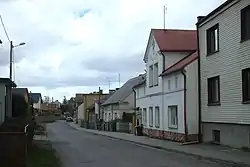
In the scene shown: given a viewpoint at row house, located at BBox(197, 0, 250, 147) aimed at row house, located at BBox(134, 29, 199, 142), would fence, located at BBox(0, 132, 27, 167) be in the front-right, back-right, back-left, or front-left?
back-left

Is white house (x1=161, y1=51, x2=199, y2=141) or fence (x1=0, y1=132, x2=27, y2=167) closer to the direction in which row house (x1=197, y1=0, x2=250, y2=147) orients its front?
the fence

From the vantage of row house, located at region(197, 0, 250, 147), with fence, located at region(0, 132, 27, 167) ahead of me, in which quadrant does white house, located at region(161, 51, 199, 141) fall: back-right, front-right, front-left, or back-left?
back-right

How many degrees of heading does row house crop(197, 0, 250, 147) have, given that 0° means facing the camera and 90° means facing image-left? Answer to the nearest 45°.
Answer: approximately 45°

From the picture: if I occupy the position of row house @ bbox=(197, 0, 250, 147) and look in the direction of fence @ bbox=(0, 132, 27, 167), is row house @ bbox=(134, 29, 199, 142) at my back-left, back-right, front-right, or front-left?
back-right

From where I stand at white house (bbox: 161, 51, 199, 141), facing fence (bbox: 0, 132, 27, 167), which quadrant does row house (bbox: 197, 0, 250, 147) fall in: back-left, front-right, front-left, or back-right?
front-left

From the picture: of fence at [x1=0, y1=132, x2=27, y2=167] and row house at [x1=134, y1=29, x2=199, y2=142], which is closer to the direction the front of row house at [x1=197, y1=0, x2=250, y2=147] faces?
the fence

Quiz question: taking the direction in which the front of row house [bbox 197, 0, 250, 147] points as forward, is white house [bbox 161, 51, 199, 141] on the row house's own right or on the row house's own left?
on the row house's own right

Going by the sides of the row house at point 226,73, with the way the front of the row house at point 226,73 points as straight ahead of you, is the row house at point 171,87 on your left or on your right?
on your right

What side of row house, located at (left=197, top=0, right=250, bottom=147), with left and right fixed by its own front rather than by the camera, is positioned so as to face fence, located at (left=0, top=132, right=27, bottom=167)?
front
